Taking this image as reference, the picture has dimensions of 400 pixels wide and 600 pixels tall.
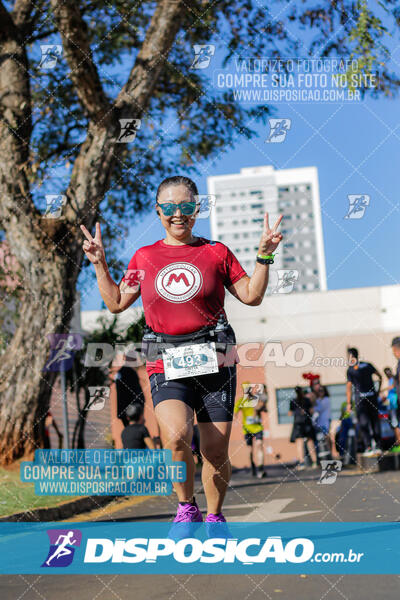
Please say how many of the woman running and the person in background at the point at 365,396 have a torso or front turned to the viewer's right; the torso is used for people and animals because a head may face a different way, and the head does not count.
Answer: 0

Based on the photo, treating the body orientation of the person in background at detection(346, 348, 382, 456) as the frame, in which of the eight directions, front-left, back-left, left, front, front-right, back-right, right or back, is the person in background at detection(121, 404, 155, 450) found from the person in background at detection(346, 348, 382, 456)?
front

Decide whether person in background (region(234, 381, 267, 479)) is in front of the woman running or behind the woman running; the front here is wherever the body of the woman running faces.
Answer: behind

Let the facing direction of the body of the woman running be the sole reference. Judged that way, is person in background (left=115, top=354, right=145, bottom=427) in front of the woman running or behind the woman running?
behind

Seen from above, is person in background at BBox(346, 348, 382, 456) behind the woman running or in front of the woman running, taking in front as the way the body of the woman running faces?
behind

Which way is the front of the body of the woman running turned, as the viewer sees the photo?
toward the camera

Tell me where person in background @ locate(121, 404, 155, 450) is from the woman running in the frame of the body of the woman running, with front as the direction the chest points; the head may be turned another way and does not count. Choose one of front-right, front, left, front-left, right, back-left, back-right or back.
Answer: back

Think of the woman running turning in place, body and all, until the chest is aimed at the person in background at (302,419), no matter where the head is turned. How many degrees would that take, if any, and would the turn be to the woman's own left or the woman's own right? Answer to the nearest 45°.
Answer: approximately 180°

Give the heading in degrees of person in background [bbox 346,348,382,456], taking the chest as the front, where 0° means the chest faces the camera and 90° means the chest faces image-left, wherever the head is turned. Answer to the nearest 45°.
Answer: approximately 45°
